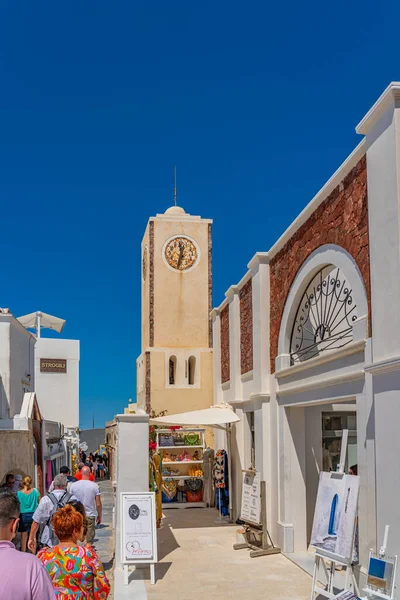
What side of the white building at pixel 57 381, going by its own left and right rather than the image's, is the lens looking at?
front

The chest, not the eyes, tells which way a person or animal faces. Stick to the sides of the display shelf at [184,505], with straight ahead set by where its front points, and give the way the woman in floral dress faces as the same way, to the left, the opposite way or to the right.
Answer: the opposite way

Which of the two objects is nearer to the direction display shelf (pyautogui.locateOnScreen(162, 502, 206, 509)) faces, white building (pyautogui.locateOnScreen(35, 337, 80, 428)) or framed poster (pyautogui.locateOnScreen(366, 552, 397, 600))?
the framed poster

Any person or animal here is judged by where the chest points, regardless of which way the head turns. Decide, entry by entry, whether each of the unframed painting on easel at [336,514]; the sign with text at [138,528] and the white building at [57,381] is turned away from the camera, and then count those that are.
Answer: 0

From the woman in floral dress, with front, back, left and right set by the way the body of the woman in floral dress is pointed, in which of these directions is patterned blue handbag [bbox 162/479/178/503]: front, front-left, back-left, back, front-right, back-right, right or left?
front

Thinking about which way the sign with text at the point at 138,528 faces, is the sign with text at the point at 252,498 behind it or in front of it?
behind

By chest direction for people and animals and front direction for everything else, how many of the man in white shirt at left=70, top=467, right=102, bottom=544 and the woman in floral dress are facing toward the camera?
0

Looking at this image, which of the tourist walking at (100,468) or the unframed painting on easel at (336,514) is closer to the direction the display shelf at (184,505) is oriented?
the unframed painting on easel

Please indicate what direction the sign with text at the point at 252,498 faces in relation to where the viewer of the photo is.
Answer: facing the viewer and to the left of the viewer

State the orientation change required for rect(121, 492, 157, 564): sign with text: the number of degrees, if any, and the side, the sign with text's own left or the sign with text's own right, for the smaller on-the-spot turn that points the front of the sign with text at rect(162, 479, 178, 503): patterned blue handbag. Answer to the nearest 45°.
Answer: approximately 180°

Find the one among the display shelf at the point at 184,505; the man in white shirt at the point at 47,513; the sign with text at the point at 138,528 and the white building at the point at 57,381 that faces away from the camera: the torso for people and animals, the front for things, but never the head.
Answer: the man in white shirt
